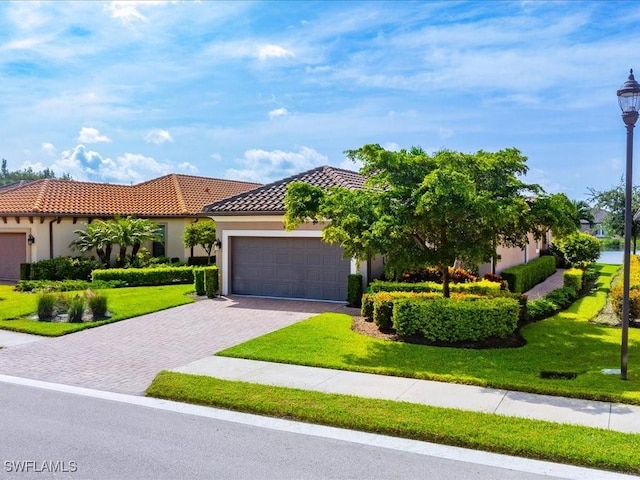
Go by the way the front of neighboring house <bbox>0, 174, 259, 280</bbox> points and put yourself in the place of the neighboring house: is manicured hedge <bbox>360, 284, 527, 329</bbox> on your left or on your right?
on your left

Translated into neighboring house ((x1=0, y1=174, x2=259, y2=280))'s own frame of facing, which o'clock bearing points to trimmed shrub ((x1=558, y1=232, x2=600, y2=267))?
The trimmed shrub is roughly at 8 o'clock from the neighboring house.

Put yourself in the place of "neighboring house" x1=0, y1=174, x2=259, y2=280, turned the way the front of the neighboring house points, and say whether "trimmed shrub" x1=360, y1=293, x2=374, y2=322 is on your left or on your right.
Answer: on your left

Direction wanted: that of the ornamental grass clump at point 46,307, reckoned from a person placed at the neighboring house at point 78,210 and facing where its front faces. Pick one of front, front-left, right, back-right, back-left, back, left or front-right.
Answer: front-left

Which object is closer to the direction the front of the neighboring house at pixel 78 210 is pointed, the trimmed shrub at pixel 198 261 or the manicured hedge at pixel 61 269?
the manicured hedge

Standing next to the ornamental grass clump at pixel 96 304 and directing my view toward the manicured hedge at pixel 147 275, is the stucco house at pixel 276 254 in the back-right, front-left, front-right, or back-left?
front-right

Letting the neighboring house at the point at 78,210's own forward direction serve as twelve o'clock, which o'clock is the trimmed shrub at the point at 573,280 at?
The trimmed shrub is roughly at 9 o'clock from the neighboring house.

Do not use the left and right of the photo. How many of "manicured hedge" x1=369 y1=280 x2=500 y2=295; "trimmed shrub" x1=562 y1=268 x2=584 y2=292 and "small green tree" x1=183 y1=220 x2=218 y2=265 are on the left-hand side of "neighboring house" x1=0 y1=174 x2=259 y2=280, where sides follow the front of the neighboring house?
3

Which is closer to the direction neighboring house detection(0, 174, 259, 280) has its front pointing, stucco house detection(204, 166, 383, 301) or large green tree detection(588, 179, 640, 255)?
the stucco house

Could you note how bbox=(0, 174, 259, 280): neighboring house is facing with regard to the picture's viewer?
facing the viewer and to the left of the viewer

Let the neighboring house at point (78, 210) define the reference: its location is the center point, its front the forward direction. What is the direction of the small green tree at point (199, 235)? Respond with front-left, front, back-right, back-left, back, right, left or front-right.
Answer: left

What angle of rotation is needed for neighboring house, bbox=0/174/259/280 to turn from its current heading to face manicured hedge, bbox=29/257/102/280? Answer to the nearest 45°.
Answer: approximately 45° to its left

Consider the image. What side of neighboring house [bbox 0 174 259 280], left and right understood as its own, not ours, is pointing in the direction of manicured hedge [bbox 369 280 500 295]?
left

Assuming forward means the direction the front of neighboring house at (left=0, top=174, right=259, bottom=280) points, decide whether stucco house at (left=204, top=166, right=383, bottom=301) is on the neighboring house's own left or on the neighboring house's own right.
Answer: on the neighboring house's own left

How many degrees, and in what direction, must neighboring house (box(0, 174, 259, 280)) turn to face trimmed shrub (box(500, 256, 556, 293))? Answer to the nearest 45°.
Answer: approximately 90° to its left
